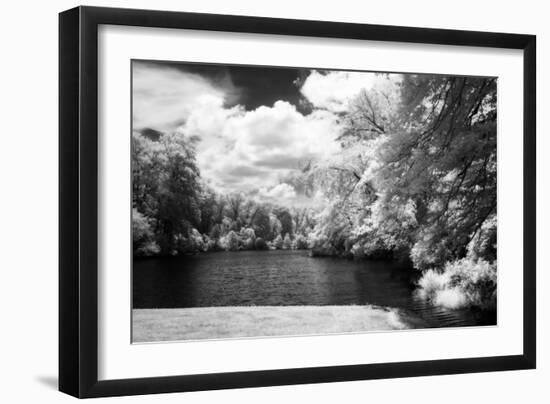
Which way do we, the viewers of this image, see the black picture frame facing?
facing the viewer and to the right of the viewer
